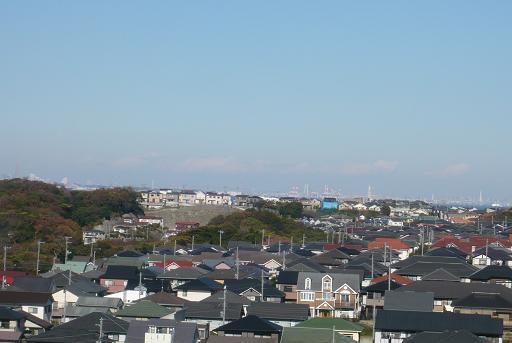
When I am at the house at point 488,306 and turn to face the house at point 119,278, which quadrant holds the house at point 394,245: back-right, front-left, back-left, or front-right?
front-right

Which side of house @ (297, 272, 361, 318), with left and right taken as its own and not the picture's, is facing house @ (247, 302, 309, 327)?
front

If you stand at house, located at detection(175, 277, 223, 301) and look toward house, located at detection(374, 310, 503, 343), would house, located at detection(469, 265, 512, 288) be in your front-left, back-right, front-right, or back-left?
front-left

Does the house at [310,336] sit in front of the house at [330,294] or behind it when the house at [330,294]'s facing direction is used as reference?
in front

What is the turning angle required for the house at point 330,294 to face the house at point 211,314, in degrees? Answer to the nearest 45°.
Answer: approximately 45° to its right

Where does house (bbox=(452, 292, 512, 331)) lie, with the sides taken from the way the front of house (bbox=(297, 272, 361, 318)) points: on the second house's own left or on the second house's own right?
on the second house's own left

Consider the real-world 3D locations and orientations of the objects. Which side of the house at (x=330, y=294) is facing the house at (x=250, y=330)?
front

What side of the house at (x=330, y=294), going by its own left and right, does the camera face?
front

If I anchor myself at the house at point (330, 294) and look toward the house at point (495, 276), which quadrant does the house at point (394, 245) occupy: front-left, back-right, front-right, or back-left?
front-left

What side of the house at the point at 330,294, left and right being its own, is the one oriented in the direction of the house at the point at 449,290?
left

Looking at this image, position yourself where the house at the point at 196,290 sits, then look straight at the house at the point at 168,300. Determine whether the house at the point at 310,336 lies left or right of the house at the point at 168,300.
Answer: left

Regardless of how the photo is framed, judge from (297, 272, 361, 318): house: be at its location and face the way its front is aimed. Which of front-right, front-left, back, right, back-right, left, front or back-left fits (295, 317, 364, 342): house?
front

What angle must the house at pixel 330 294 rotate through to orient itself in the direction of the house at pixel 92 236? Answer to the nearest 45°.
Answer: approximately 135° to its right
